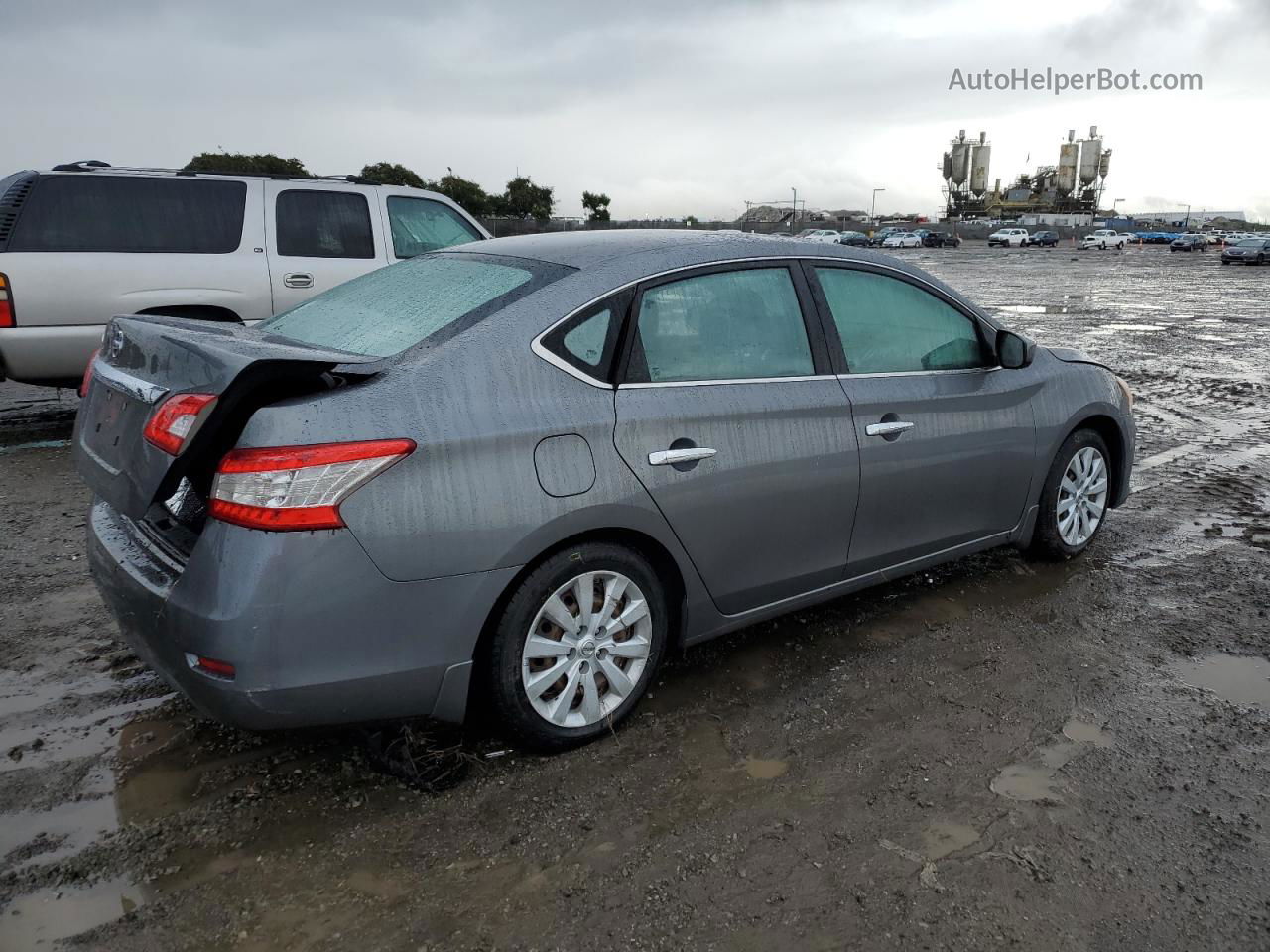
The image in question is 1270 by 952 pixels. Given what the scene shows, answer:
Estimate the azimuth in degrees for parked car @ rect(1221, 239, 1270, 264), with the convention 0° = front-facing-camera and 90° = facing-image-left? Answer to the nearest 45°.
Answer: approximately 45°

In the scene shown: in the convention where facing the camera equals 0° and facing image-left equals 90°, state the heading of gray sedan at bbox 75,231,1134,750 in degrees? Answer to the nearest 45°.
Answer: approximately 225°

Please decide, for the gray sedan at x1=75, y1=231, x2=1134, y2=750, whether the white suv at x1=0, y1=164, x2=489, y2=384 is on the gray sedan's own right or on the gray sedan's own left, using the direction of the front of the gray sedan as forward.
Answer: on the gray sedan's own left

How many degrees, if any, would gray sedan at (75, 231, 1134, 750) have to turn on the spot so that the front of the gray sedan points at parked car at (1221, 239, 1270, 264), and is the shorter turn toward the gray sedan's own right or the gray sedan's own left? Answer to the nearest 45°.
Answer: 0° — it already faces it
